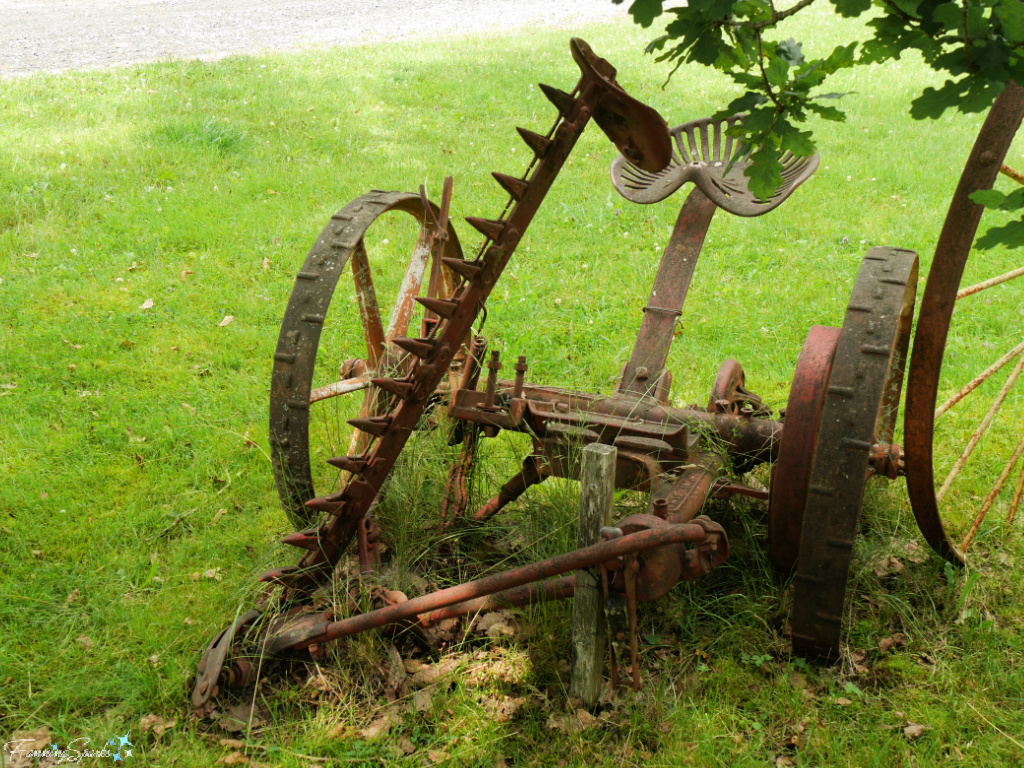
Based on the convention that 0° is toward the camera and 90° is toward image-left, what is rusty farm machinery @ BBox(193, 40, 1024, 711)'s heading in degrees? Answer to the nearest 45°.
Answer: approximately 45°
